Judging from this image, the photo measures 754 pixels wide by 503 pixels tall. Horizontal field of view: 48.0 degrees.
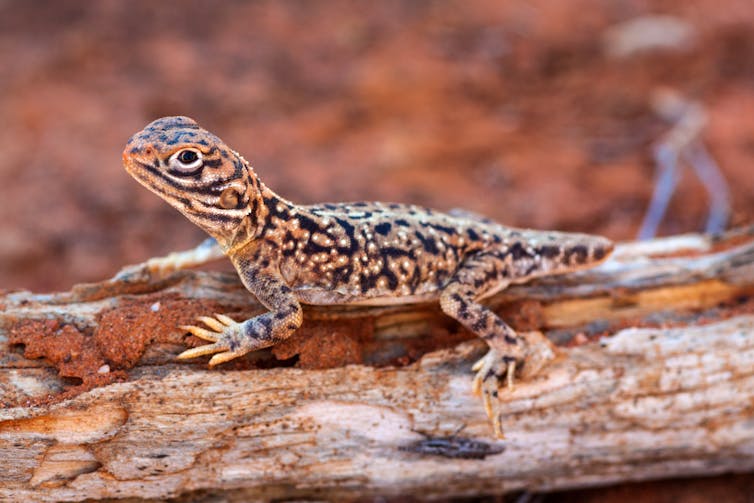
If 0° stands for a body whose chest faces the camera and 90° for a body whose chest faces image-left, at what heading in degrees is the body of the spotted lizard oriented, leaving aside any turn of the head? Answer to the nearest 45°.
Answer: approximately 90°
